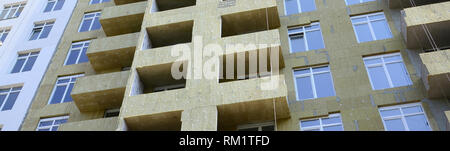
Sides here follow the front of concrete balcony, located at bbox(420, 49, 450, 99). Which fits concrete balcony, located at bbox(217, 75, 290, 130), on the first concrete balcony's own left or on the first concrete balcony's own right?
on the first concrete balcony's own right

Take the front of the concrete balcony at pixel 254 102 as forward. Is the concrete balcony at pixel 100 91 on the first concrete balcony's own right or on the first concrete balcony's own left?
on the first concrete balcony's own right

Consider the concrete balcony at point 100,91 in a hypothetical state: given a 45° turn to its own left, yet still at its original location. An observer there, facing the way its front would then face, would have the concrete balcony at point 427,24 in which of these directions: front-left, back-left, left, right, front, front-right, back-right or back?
front

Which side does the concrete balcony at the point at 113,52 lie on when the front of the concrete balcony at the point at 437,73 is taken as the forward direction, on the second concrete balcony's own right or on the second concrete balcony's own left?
on the second concrete balcony's own right

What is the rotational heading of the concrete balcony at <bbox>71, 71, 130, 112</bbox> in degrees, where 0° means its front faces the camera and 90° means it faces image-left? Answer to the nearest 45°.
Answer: approximately 0°

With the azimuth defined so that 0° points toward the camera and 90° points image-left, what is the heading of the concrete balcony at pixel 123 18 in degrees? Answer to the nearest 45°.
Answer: approximately 0°

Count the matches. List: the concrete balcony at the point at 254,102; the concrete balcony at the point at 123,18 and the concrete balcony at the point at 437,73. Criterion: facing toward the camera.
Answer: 3

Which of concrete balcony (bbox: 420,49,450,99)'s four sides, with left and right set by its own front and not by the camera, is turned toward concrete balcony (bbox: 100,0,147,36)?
right

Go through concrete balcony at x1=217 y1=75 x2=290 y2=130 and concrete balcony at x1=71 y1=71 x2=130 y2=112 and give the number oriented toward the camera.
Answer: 2

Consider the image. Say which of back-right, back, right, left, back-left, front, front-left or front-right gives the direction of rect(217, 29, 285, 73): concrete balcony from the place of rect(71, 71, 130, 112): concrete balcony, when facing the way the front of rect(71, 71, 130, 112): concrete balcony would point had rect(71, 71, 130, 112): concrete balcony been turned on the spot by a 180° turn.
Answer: back-right

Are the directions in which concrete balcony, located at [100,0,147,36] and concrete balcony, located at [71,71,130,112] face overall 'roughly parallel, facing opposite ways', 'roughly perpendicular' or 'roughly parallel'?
roughly parallel

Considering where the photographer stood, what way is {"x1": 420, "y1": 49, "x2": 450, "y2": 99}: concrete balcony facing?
facing the viewer
